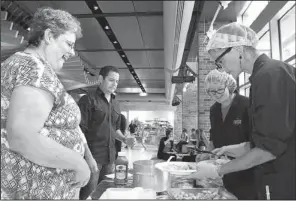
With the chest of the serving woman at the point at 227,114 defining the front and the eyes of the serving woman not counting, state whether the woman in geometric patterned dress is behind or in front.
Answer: in front

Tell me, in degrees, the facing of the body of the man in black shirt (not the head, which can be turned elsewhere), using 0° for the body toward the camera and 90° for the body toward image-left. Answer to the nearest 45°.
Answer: approximately 315°

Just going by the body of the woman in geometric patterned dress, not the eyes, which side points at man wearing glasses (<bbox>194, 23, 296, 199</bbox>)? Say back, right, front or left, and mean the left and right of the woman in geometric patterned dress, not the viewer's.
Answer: front

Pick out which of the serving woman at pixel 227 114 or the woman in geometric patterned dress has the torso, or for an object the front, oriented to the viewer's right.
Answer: the woman in geometric patterned dress

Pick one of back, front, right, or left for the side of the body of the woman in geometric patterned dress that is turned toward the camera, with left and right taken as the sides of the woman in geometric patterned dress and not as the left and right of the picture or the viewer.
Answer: right

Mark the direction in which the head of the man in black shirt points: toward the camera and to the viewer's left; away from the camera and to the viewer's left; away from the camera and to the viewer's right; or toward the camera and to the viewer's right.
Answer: toward the camera and to the viewer's right

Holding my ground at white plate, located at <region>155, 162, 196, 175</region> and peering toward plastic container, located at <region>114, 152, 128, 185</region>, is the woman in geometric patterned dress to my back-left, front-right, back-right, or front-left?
front-left

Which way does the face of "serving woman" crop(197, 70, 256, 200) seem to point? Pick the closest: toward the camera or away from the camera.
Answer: toward the camera

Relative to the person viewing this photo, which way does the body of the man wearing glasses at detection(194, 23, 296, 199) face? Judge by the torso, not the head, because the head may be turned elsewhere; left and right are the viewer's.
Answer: facing to the left of the viewer

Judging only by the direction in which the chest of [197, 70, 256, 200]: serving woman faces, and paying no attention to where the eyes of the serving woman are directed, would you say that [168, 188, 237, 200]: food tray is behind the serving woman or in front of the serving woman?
in front

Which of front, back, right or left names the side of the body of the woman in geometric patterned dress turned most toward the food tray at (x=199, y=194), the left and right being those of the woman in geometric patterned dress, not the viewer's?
front

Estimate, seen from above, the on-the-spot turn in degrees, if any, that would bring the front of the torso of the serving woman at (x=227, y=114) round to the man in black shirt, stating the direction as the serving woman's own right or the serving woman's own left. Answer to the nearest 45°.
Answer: approximately 45° to the serving woman's own right

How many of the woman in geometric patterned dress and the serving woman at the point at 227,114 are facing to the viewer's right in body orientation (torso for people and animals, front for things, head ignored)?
1
